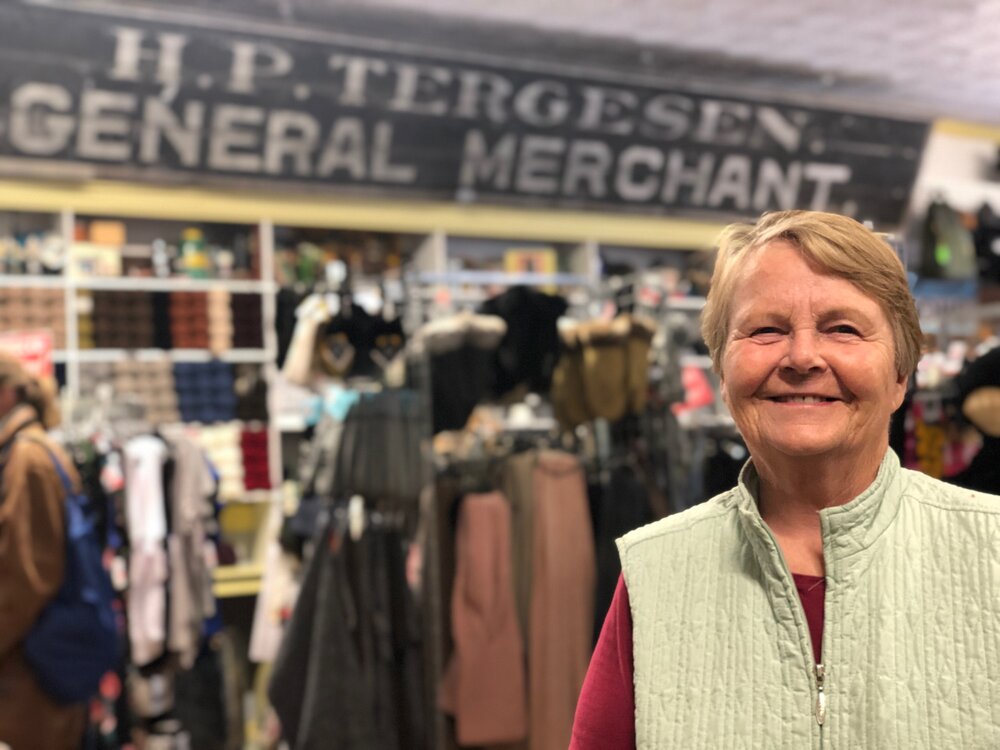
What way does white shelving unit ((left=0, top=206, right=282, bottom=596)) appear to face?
toward the camera

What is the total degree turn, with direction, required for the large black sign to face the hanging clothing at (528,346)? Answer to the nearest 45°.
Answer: approximately 45° to its right

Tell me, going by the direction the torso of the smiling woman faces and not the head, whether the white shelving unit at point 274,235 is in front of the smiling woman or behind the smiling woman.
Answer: behind

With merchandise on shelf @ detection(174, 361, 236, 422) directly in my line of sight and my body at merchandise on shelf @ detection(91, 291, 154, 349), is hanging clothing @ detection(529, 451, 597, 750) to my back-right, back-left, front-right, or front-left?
front-right

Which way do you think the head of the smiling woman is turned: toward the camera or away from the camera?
toward the camera

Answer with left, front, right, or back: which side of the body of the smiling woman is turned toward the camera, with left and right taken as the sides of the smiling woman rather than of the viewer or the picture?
front

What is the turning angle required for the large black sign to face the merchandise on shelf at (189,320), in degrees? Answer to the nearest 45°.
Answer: approximately 135° to its right

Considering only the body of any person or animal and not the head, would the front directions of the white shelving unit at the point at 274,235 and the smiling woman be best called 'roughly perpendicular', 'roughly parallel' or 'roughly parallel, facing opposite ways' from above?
roughly parallel

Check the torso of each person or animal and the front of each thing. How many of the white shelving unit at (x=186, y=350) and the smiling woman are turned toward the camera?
2

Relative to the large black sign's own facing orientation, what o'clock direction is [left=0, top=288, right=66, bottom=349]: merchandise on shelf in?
The merchandise on shelf is roughly at 4 o'clock from the large black sign.

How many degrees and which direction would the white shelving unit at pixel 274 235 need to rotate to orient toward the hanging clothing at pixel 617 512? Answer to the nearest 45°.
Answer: approximately 45° to its left

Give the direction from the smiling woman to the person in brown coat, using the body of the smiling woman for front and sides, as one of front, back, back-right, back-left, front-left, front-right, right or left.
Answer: back-right

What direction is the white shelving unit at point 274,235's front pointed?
toward the camera

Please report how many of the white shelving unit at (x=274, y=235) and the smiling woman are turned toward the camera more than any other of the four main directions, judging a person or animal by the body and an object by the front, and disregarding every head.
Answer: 2

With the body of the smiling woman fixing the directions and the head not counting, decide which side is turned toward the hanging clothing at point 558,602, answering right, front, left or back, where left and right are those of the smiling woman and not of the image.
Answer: back
